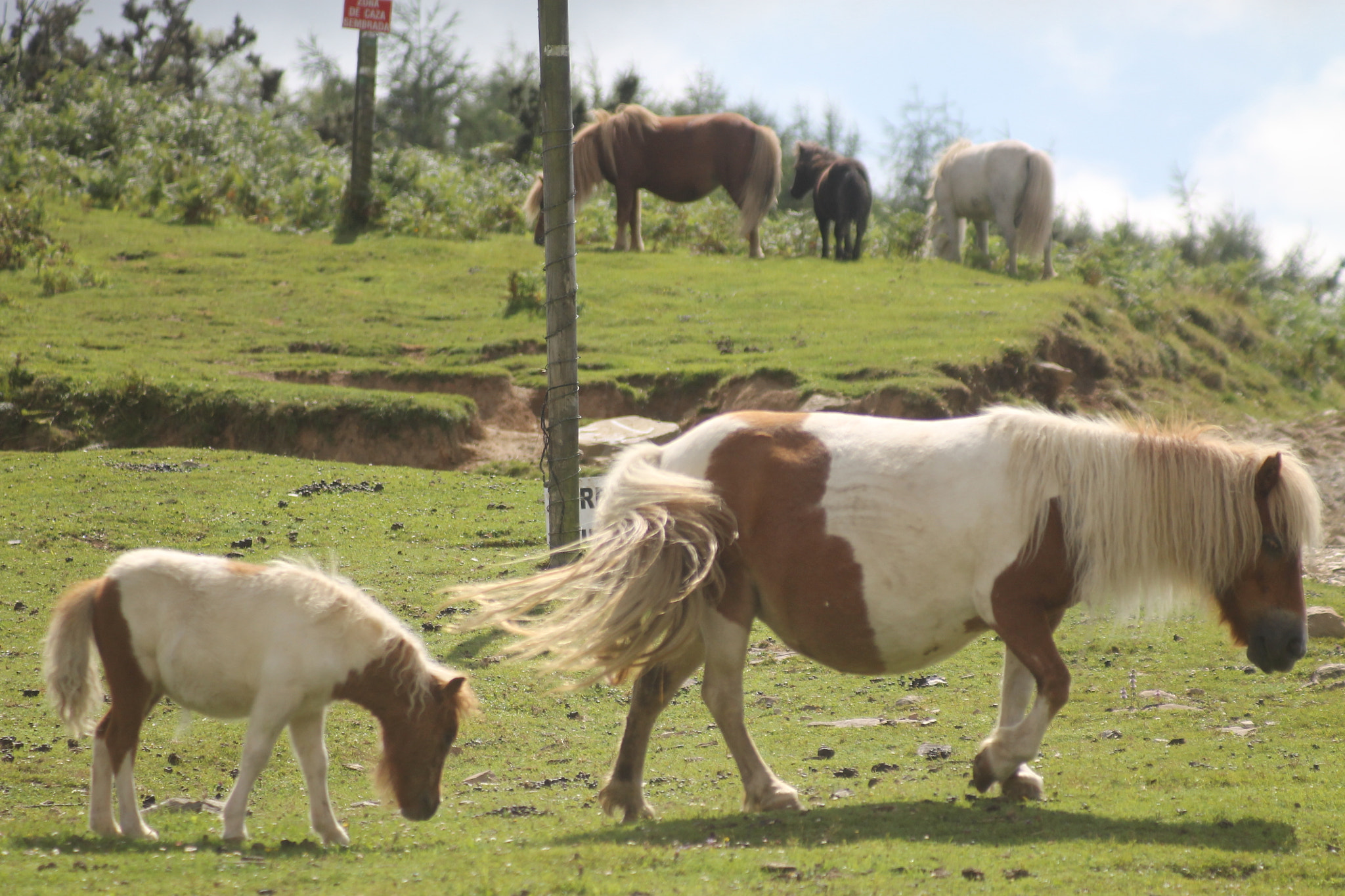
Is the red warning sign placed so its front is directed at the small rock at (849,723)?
yes

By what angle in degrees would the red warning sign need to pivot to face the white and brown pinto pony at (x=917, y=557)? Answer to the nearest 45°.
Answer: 0° — it already faces it

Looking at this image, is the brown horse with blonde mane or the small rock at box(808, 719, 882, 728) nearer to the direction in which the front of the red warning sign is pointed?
the small rock

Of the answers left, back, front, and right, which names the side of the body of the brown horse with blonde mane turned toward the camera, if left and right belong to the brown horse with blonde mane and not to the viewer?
left

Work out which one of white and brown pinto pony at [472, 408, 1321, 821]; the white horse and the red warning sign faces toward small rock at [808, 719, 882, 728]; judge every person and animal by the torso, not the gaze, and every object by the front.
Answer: the red warning sign

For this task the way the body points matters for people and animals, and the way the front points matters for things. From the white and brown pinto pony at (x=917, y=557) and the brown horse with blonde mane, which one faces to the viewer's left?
the brown horse with blonde mane

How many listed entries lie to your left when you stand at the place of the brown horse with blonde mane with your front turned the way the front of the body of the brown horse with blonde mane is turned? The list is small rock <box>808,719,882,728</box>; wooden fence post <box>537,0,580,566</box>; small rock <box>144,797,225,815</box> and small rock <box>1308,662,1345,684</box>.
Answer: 4

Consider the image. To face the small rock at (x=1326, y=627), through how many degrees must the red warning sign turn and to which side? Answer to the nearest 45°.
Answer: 0° — it already faces it

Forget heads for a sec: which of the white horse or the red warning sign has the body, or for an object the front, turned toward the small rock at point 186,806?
the red warning sign

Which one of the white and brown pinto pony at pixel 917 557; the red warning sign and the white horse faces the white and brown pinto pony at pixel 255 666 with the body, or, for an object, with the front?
the red warning sign

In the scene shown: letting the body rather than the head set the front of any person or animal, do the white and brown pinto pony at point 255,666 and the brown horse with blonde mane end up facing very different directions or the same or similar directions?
very different directions

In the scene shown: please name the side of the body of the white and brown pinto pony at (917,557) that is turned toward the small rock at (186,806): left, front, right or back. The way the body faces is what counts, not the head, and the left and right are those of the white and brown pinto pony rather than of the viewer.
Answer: back

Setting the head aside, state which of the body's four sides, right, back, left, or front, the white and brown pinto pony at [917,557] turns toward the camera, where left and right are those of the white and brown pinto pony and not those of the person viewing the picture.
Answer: right

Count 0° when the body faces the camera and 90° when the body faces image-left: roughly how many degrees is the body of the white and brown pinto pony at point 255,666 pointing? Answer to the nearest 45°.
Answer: approximately 270°
